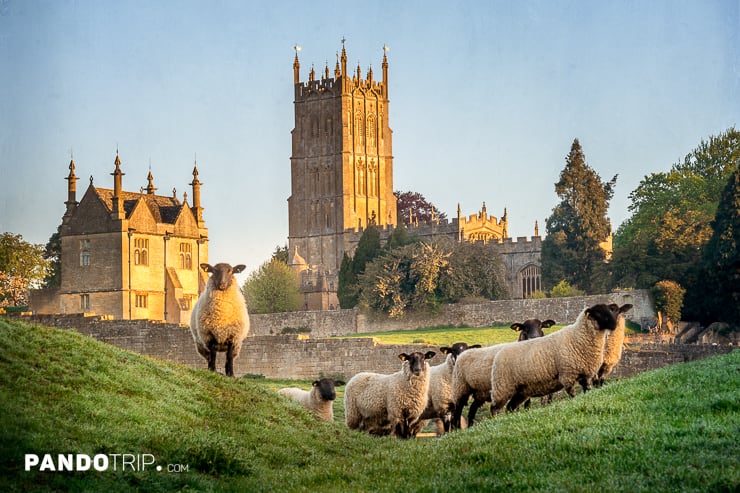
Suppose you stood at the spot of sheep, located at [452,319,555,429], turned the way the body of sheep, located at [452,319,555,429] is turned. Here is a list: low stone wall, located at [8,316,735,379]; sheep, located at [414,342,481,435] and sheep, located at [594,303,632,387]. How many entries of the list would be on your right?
0

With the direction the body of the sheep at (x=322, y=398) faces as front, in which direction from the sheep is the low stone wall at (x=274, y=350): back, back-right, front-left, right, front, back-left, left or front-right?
back-left

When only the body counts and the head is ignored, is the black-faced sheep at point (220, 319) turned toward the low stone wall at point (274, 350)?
no

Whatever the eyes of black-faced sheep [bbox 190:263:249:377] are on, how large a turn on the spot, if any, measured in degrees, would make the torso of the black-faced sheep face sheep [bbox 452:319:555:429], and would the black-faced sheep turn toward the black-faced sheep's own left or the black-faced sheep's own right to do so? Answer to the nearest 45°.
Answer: approximately 90° to the black-faced sheep's own left

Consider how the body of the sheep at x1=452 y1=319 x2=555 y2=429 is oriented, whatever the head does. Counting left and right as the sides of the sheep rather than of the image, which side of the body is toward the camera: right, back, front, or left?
right

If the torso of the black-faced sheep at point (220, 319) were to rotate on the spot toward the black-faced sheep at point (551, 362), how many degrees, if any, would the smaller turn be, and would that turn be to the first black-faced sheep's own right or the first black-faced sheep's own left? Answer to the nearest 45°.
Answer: approximately 90° to the first black-faced sheep's own left

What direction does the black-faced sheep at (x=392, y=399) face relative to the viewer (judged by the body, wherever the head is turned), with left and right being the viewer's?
facing the viewer and to the right of the viewer

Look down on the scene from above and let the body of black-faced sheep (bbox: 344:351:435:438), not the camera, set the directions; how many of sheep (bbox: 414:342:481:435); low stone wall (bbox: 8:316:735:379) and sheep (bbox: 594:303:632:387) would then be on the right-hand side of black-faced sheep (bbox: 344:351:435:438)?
0

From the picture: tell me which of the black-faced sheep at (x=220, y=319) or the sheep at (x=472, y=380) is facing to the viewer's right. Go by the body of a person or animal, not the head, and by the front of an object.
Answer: the sheep

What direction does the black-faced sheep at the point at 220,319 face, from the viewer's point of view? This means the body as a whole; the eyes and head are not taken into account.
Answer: toward the camera

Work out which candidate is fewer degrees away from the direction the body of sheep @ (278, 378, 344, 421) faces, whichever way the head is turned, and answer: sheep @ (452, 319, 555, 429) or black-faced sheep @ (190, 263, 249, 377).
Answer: the sheep
